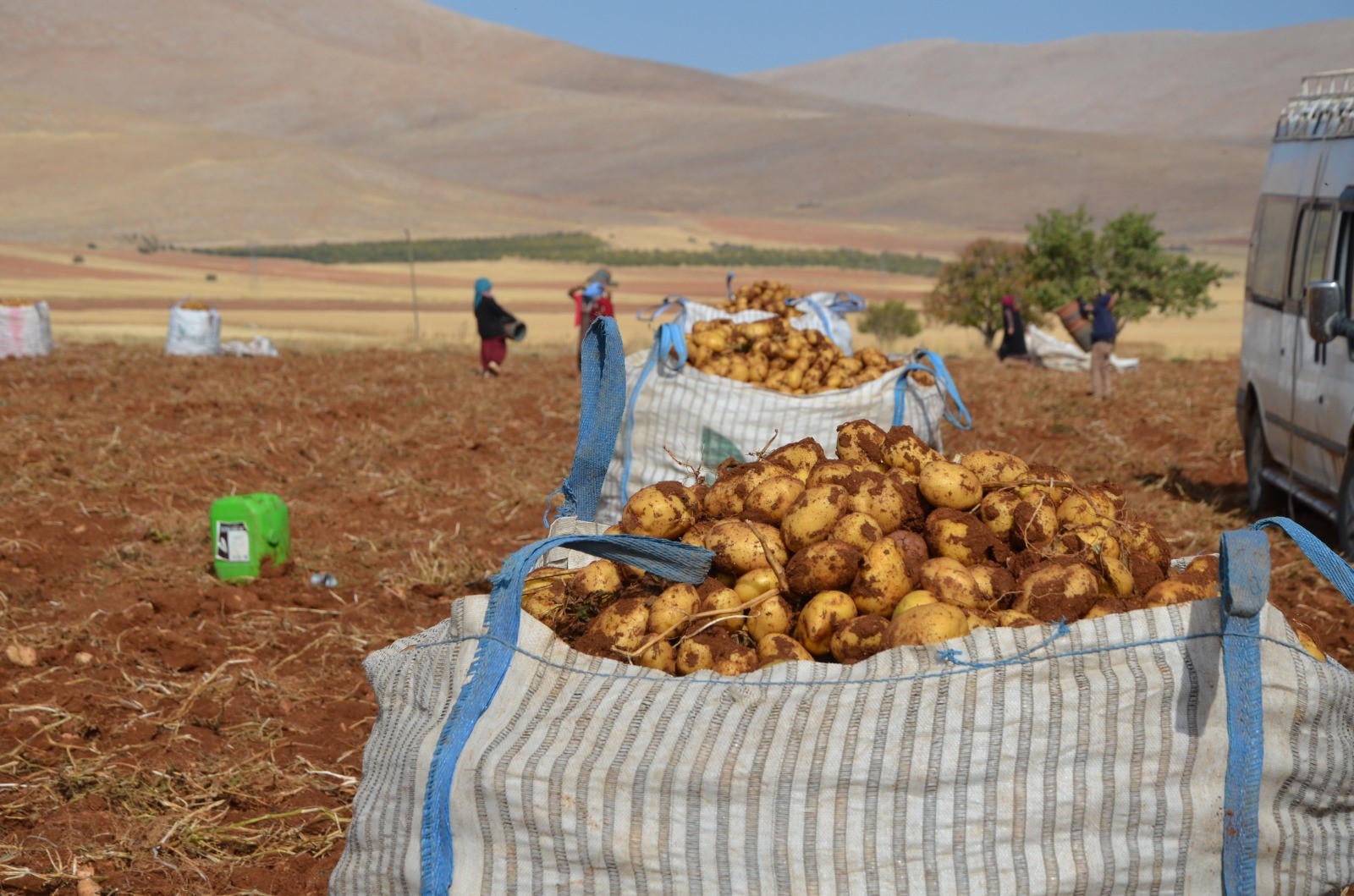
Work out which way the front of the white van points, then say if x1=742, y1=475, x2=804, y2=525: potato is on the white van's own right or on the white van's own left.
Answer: on the white van's own right

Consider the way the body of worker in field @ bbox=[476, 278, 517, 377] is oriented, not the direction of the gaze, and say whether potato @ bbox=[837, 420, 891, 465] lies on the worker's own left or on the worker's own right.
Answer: on the worker's own right

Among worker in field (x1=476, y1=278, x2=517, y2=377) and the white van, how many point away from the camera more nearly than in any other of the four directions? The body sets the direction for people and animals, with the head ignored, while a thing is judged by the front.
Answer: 0

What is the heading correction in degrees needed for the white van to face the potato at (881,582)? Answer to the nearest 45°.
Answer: approximately 45° to its right

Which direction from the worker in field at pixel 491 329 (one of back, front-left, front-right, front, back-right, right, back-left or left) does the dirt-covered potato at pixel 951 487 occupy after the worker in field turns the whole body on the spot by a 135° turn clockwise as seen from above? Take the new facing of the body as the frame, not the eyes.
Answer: front-left

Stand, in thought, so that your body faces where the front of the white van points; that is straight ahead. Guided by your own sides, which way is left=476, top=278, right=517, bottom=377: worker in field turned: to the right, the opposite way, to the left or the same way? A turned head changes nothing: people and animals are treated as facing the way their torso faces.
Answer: to the left

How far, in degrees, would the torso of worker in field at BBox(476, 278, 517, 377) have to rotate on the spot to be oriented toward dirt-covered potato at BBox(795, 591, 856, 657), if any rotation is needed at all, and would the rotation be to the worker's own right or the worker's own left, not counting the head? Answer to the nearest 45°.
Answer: approximately 90° to the worker's own right

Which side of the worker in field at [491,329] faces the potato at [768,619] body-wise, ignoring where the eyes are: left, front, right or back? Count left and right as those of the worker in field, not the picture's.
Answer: right

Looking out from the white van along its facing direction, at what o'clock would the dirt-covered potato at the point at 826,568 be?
The dirt-covered potato is roughly at 2 o'clock from the white van.

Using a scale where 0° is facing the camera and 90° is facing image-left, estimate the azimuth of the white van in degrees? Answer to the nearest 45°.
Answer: approximately 315°

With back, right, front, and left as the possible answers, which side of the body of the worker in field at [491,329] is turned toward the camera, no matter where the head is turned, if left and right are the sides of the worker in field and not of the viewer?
right
